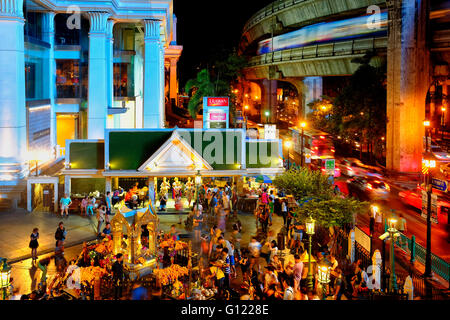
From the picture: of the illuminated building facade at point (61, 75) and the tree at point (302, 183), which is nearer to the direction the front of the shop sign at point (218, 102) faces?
the tree

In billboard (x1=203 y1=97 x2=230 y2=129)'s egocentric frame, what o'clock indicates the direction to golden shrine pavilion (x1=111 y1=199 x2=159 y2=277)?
The golden shrine pavilion is roughly at 12 o'clock from the billboard.

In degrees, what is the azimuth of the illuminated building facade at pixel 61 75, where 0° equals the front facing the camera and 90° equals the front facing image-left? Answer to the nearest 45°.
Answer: approximately 315°

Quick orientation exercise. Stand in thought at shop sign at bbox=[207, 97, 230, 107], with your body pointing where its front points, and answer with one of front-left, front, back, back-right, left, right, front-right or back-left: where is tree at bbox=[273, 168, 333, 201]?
front

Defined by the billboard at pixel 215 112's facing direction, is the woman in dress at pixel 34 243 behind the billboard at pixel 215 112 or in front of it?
in front

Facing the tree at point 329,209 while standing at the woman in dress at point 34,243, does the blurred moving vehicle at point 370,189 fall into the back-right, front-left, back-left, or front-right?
front-left

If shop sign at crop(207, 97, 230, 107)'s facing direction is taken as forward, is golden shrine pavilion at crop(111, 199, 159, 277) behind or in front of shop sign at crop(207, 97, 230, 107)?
in front

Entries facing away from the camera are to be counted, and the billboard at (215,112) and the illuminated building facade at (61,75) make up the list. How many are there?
0

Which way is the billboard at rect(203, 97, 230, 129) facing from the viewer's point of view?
toward the camera

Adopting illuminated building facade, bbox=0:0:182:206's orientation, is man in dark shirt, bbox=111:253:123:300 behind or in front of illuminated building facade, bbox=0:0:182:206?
in front

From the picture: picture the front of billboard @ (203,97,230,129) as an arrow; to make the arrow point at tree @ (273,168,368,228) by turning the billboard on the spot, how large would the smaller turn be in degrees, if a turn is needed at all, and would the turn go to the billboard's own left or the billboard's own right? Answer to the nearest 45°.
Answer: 0° — it already faces it

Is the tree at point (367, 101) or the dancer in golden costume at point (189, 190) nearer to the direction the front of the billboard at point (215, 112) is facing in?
the dancer in golden costume

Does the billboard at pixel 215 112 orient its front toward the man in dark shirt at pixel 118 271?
yes

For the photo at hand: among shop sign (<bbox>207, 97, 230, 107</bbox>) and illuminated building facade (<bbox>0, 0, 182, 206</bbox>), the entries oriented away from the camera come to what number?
0

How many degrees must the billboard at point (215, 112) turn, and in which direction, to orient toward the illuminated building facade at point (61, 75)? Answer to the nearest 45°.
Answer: approximately 45° to its right

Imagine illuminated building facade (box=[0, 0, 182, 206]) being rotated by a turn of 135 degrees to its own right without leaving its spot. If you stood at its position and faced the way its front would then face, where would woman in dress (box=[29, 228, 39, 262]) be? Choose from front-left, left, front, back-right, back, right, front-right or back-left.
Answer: left

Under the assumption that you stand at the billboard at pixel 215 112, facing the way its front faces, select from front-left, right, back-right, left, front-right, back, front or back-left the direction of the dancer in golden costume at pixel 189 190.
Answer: front

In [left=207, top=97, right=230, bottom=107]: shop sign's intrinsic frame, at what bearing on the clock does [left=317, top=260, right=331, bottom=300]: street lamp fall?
The street lamp is roughly at 12 o'clock from the shop sign.
